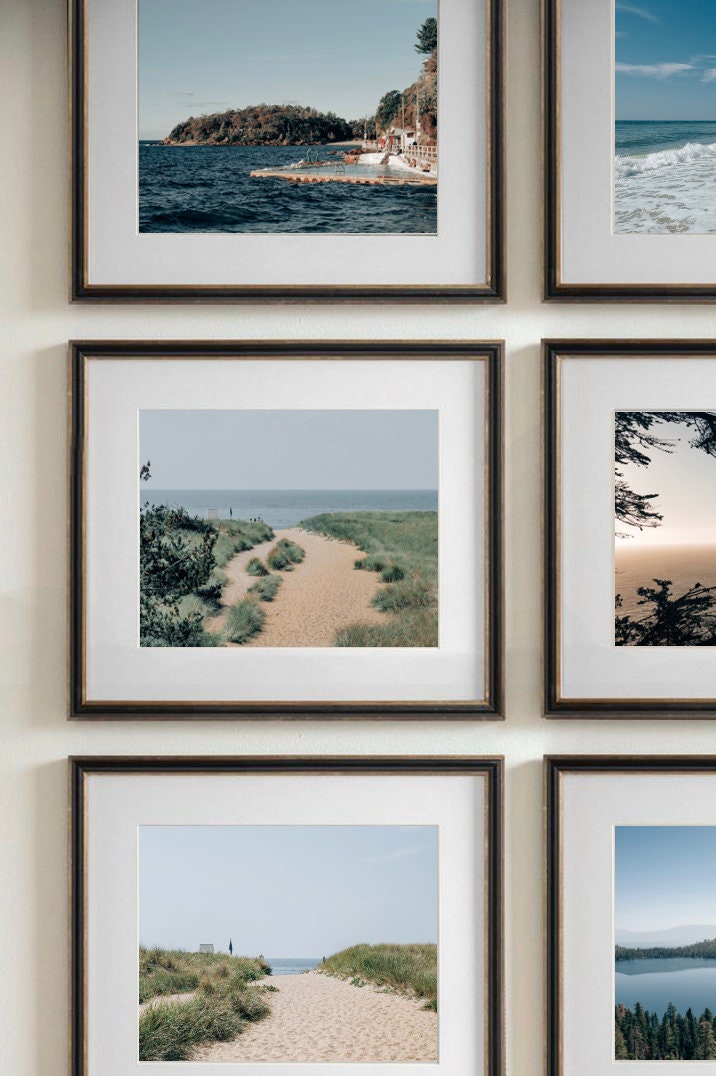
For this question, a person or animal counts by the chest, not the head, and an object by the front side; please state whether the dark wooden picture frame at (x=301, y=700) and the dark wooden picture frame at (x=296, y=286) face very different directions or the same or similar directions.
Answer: same or similar directions

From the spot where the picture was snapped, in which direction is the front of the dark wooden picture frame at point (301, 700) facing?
facing the viewer

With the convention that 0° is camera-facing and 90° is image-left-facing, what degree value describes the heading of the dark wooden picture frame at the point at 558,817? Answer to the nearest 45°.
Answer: approximately 0°

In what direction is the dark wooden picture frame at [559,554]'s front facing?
toward the camera

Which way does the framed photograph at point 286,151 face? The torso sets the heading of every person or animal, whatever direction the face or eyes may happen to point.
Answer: toward the camera

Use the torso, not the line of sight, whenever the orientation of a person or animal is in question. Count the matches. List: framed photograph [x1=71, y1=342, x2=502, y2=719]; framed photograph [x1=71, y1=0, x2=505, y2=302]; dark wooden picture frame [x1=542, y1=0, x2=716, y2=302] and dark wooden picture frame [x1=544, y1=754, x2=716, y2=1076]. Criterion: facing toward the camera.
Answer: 4

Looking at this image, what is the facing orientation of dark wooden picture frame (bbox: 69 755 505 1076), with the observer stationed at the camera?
facing the viewer
